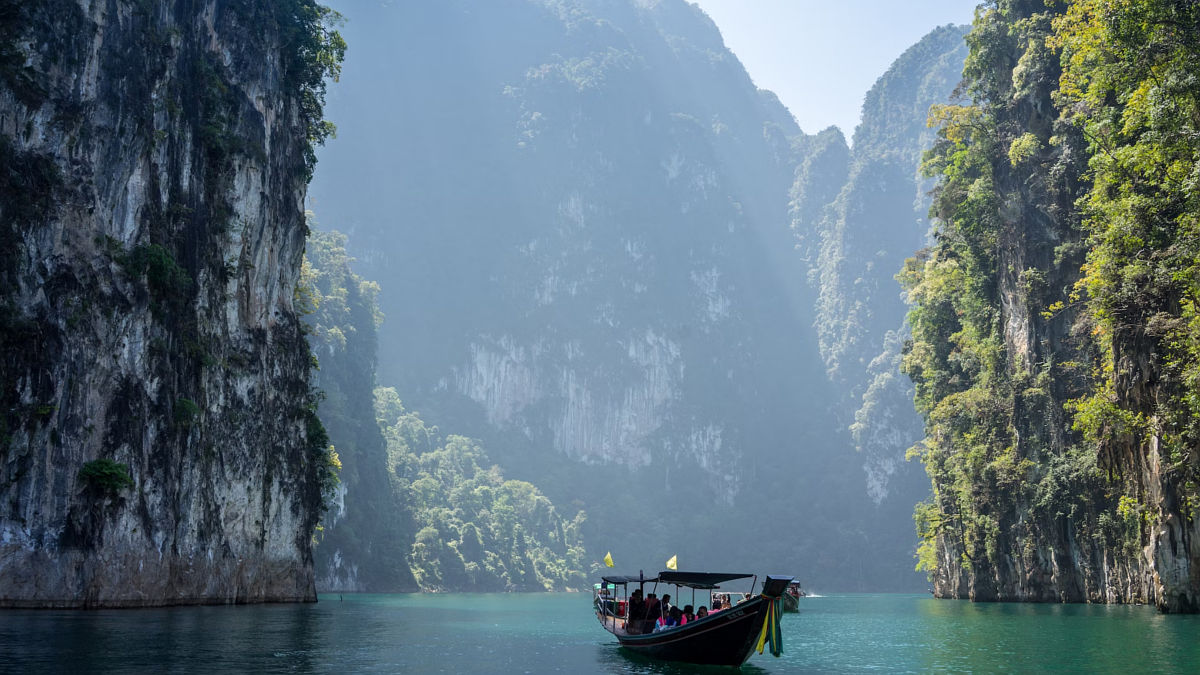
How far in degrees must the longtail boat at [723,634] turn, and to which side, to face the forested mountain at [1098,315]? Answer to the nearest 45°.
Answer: approximately 90° to its left

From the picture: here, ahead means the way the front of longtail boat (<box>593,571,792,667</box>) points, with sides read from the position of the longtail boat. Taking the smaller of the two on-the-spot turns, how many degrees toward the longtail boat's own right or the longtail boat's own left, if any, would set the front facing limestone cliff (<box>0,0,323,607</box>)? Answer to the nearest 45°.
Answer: approximately 180°

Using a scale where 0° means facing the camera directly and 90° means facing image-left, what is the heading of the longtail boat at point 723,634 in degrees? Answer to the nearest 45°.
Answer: approximately 315°
